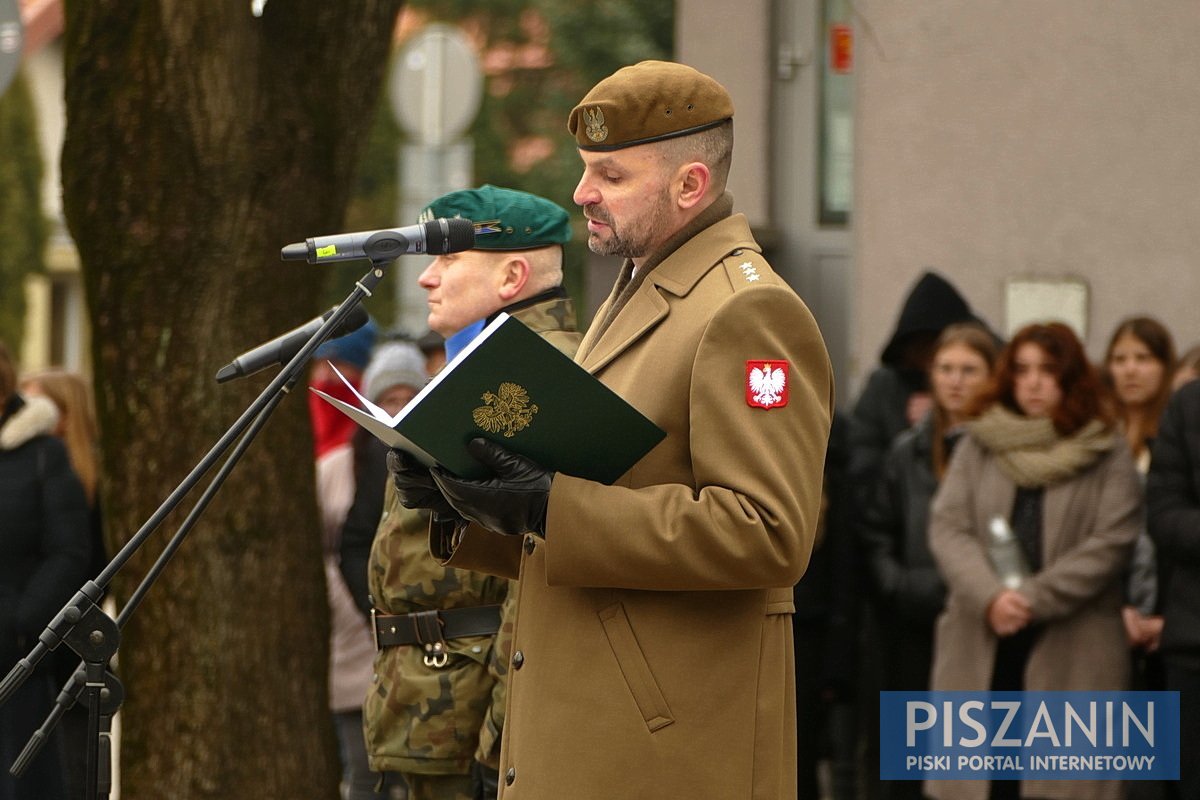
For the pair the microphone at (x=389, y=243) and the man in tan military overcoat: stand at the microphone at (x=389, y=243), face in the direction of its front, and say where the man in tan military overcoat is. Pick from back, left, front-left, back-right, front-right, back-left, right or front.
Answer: front-right

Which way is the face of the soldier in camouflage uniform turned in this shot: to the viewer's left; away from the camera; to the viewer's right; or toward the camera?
to the viewer's left

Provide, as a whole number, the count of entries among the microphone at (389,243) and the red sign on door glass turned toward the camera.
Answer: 1

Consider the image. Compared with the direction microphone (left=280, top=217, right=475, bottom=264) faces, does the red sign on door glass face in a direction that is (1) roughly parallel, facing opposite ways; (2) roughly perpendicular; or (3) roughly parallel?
roughly perpendicular

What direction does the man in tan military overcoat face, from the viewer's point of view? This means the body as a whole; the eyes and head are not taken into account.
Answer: to the viewer's left

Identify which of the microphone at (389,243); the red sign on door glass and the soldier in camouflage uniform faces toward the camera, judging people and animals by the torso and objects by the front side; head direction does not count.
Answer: the red sign on door glass

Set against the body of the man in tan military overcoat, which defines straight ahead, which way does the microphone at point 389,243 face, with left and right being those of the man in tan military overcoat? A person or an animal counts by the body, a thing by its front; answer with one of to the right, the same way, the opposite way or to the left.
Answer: the opposite way

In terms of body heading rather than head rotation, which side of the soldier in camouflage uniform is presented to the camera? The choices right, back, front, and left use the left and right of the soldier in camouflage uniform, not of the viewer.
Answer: left

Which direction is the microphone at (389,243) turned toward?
to the viewer's right
